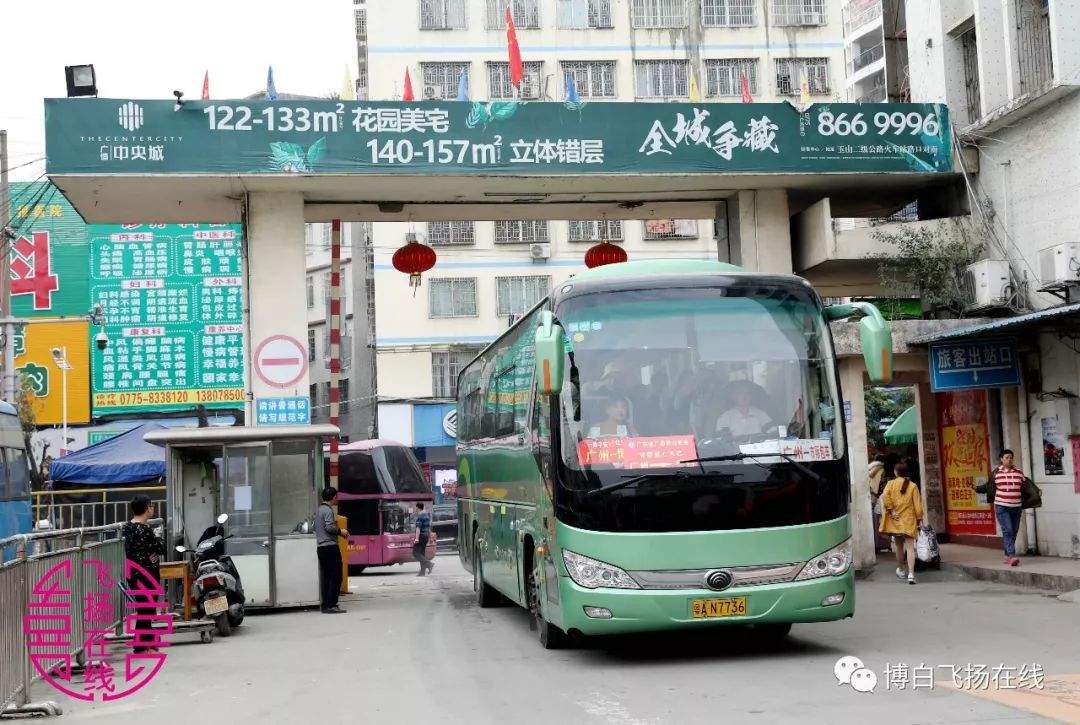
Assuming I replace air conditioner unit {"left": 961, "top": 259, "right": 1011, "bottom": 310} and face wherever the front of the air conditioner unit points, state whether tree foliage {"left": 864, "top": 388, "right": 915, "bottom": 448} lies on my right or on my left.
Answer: on my right

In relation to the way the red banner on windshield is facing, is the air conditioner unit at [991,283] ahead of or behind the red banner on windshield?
behind

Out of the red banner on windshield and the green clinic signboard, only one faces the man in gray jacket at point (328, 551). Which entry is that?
the green clinic signboard

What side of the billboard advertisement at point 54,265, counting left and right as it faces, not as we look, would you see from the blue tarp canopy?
front

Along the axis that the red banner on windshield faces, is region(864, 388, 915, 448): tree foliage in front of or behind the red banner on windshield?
behind

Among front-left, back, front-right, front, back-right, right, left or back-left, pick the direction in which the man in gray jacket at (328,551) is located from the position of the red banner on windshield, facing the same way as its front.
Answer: back-right

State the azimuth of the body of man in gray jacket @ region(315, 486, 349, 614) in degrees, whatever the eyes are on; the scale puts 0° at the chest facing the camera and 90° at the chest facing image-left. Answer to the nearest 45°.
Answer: approximately 270°

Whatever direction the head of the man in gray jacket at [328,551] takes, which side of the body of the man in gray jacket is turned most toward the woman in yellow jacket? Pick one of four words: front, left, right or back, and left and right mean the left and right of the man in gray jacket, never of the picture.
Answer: front

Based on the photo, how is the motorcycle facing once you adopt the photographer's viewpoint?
facing away from the viewer
